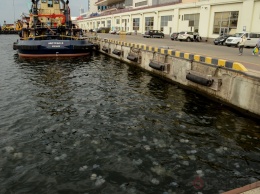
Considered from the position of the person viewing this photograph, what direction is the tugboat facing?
facing away from the viewer

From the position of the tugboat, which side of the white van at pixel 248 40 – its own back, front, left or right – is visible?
front

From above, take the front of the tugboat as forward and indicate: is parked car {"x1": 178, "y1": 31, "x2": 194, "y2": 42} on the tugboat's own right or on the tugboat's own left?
on the tugboat's own right

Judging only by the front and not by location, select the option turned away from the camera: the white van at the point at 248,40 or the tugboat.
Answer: the tugboat

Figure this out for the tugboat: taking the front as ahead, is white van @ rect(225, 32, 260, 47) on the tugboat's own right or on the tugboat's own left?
on the tugboat's own right

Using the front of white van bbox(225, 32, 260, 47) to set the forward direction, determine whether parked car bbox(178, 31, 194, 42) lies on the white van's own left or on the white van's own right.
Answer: on the white van's own right

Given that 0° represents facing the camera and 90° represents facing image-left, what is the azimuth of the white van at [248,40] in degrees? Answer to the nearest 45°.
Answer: approximately 45°
